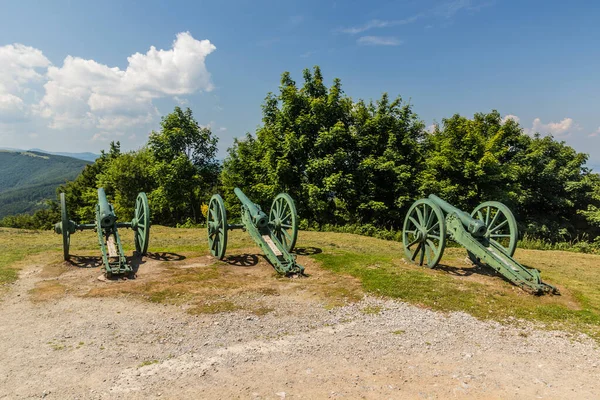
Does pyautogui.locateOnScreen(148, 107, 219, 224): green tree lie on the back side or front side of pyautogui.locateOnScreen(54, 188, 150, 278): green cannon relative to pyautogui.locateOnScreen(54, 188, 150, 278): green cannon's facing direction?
on the front side

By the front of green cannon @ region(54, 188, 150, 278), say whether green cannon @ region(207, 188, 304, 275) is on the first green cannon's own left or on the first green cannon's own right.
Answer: on the first green cannon's own right

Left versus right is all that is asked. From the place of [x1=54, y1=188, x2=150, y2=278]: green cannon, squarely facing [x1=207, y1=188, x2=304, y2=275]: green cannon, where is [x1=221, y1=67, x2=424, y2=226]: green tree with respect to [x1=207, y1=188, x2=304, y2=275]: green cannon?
left

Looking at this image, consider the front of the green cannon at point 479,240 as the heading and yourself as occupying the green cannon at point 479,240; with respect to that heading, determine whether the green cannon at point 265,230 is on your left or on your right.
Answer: on your left

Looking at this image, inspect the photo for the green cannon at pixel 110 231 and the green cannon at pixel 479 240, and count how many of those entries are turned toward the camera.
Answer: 0

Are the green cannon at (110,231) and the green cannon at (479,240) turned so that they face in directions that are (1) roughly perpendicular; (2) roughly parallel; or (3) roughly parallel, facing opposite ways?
roughly parallel

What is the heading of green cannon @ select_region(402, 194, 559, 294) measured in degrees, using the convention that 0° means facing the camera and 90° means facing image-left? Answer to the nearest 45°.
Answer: approximately 135°

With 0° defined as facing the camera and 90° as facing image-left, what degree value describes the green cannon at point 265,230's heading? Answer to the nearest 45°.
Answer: approximately 135°

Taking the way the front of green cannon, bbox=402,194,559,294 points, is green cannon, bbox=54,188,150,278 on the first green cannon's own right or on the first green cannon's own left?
on the first green cannon's own left

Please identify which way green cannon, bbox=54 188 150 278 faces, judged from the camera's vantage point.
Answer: facing away from the viewer

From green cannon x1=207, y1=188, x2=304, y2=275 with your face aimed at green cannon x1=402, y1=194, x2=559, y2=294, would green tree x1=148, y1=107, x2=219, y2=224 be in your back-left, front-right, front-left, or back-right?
back-left

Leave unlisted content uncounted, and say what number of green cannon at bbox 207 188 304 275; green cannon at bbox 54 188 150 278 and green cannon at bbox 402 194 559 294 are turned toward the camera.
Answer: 0

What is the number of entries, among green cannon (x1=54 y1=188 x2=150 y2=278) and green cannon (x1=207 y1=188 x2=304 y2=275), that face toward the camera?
0

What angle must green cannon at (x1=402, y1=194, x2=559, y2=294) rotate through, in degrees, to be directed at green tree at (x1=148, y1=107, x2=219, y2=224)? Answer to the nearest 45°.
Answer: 0° — it already faces it
